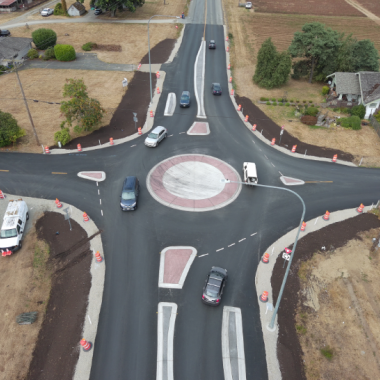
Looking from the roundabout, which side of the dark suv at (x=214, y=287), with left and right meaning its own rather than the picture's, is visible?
front

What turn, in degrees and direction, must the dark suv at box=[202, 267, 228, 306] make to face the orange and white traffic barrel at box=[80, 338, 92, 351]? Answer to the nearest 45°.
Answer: approximately 135° to its left

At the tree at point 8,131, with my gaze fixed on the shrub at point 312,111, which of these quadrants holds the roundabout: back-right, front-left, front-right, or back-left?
front-right

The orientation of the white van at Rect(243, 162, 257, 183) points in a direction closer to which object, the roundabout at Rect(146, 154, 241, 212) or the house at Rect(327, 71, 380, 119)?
the house

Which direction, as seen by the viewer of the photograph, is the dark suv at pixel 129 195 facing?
facing the viewer

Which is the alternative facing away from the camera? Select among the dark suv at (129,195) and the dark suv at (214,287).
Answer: the dark suv at (214,287)

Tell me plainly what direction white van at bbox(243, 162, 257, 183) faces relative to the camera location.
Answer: facing away from the viewer

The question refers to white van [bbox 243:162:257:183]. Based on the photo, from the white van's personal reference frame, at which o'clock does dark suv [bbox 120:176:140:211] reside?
The dark suv is roughly at 8 o'clock from the white van.

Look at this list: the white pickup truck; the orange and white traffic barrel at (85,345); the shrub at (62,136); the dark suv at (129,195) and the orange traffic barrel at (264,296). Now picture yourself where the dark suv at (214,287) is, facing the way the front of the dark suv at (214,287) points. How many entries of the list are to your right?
1

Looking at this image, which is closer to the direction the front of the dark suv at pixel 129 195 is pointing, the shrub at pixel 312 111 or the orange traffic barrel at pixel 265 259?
the orange traffic barrel

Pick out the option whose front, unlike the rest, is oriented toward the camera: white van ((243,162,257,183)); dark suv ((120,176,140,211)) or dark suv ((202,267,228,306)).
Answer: dark suv ((120,176,140,211))

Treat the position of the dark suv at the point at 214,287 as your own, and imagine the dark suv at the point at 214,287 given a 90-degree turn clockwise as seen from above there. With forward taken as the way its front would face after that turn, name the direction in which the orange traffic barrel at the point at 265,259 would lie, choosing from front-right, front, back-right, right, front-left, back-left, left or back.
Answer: front-left

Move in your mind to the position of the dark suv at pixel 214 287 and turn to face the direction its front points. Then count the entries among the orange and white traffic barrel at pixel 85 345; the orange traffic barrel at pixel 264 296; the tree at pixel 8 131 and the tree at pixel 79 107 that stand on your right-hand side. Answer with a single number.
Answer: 1

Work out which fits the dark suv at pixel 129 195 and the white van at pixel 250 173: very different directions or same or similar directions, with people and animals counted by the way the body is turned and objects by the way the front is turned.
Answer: very different directions

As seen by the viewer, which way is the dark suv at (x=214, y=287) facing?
away from the camera
